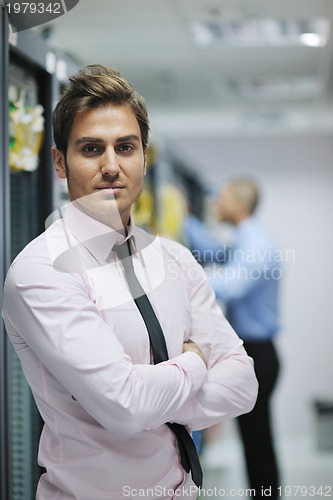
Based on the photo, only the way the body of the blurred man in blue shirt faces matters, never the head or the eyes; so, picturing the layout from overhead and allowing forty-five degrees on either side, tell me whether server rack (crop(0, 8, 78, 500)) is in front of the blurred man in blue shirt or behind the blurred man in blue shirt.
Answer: in front

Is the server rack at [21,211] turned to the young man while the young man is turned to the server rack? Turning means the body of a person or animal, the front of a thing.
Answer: no

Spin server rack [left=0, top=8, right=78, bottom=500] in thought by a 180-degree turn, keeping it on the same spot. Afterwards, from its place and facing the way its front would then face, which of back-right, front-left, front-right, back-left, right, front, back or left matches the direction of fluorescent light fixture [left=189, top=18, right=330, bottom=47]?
back-right

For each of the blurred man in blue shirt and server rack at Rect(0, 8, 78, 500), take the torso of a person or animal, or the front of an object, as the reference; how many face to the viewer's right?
1

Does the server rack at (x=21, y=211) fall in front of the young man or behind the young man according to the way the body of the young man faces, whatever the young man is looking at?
behind

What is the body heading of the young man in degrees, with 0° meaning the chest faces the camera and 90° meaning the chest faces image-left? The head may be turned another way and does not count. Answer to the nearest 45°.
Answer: approximately 315°

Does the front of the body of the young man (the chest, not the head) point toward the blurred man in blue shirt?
no

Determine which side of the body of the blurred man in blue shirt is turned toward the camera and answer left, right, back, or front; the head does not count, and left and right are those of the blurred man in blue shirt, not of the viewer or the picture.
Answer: left

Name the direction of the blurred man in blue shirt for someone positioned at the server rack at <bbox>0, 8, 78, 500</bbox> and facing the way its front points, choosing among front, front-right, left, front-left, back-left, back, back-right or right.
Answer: front

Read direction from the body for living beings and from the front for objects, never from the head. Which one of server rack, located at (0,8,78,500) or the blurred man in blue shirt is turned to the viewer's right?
the server rack

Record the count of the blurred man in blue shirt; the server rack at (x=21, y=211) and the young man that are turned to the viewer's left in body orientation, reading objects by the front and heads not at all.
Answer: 1

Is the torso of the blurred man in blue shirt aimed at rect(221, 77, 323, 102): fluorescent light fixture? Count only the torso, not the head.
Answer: no

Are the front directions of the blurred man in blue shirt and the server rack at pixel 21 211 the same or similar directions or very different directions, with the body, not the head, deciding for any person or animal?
very different directions

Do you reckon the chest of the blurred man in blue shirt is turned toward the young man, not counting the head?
no

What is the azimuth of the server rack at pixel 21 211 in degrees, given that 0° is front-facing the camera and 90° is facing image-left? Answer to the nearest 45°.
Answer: approximately 270°
